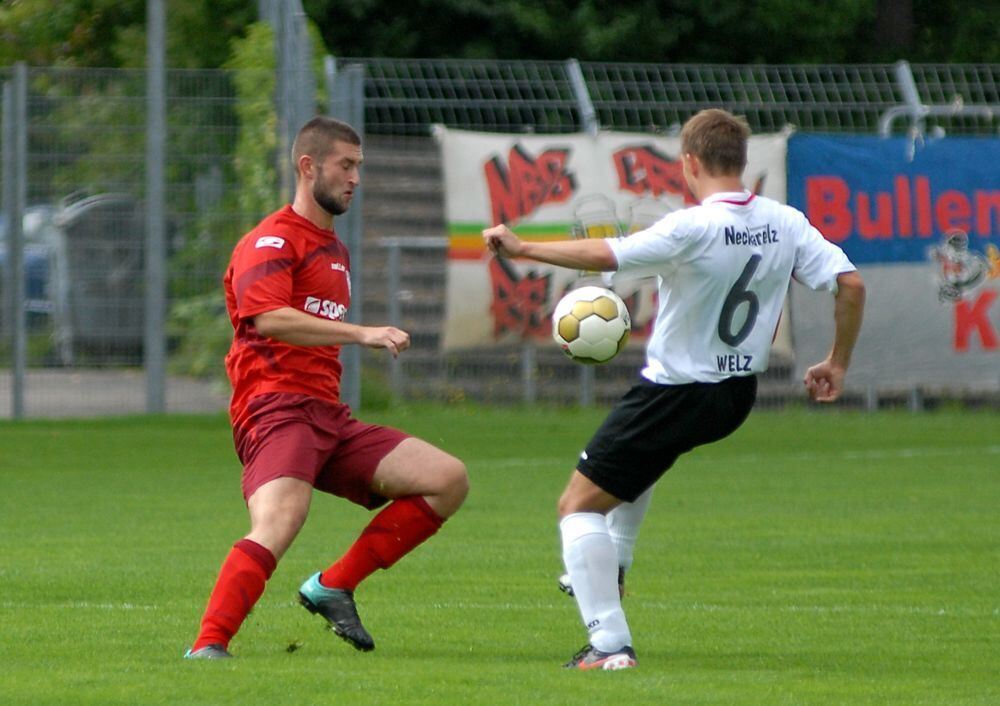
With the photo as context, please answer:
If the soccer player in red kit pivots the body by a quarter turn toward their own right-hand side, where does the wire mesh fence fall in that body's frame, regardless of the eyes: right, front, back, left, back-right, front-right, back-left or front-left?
back

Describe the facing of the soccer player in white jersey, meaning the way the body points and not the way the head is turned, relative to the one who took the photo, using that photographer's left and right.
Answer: facing away from the viewer and to the left of the viewer

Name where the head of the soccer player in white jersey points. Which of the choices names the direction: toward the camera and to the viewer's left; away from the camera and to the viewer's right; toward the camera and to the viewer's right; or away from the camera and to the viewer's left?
away from the camera and to the viewer's left

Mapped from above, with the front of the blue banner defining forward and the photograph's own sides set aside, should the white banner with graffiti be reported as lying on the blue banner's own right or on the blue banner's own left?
on the blue banner's own right

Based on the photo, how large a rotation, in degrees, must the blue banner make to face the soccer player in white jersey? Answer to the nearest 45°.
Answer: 0° — it already faces them

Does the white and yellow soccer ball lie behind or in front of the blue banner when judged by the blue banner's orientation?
in front

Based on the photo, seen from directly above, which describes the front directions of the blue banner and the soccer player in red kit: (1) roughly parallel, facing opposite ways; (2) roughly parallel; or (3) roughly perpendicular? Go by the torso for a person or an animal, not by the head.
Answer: roughly perpendicular

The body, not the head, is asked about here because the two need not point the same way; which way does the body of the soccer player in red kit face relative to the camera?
to the viewer's right

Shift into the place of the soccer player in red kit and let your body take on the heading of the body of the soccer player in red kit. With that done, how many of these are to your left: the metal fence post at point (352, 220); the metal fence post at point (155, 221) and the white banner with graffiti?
3

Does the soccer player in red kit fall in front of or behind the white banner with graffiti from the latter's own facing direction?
in front
